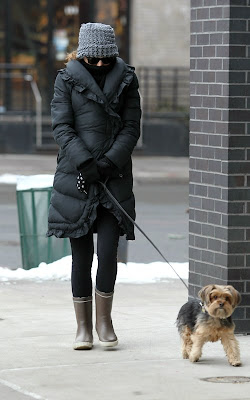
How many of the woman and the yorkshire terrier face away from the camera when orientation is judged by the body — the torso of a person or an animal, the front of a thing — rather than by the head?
0

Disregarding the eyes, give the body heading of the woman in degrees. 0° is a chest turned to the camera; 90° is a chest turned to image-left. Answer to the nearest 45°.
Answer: approximately 0°

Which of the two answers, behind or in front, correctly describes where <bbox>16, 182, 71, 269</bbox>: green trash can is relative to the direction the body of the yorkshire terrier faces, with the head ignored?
behind

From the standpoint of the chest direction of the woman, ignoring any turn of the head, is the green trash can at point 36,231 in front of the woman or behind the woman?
behind
